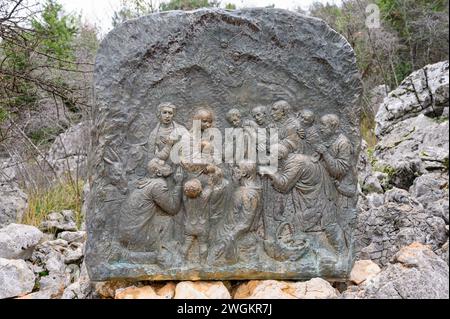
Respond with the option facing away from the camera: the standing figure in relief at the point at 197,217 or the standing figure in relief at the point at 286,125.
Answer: the standing figure in relief at the point at 197,217

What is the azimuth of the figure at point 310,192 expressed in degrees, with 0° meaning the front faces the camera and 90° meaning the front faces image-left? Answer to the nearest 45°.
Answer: approximately 90°

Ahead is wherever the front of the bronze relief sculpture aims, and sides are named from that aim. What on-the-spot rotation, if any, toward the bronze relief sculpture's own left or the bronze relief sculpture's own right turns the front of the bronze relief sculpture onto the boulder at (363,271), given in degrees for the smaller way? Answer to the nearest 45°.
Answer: approximately 90° to the bronze relief sculpture's own left

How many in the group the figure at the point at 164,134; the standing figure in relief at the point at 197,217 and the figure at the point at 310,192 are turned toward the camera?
1

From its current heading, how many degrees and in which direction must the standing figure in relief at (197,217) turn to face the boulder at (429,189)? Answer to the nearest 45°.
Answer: approximately 45° to its right

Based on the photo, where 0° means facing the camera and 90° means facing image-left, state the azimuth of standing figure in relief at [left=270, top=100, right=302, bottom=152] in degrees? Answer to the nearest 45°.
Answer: approximately 45°

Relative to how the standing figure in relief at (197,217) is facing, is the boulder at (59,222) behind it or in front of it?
in front

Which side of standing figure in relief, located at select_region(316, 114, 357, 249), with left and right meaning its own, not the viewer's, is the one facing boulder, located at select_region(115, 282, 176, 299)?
front

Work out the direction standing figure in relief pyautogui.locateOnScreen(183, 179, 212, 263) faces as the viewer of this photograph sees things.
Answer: facing away from the viewer

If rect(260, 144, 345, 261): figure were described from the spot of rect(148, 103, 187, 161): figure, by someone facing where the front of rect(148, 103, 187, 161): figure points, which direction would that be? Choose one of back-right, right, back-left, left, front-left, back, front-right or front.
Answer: left
